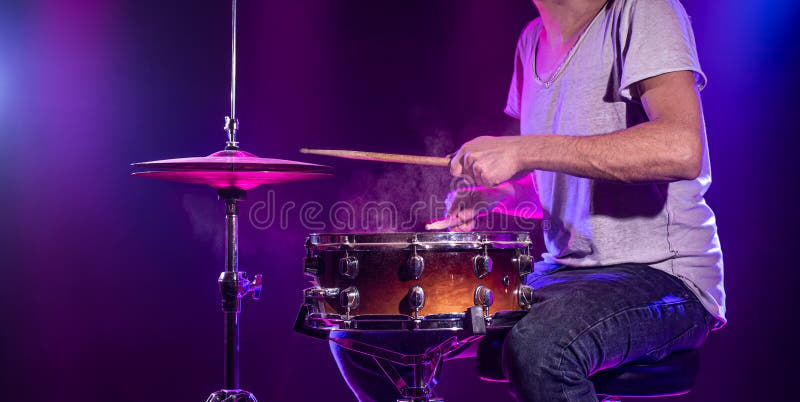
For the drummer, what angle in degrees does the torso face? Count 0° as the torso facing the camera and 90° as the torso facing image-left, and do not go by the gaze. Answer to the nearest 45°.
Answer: approximately 45°

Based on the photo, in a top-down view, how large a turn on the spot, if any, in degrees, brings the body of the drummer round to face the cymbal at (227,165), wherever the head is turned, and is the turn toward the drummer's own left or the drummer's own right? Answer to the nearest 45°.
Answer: approximately 45° to the drummer's own right

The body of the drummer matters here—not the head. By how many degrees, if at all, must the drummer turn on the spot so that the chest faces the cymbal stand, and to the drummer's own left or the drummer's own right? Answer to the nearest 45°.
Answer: approximately 45° to the drummer's own right

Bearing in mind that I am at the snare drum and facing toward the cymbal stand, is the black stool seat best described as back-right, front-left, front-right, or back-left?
back-right

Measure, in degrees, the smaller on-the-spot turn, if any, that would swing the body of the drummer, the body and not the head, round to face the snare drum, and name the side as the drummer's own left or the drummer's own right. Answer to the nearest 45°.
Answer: approximately 45° to the drummer's own right
